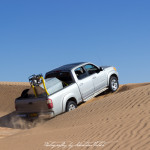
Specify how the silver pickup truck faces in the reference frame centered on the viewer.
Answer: facing away from the viewer and to the right of the viewer
